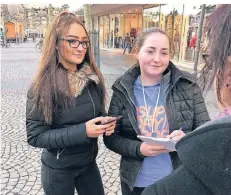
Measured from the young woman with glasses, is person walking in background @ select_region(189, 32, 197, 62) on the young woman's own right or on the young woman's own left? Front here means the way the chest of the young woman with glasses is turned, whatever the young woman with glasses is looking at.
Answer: on the young woman's own left

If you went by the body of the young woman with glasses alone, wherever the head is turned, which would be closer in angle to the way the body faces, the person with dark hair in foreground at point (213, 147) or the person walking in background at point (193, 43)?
the person with dark hair in foreground

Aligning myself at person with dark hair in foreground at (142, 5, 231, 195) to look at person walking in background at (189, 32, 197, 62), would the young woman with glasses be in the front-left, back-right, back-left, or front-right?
front-left

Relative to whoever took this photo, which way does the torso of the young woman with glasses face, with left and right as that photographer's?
facing the viewer and to the right of the viewer

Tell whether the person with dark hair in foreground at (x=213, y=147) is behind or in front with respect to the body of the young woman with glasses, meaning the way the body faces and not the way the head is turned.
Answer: in front

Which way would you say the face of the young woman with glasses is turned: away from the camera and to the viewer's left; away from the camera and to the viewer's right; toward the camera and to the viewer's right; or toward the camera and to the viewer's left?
toward the camera and to the viewer's right
